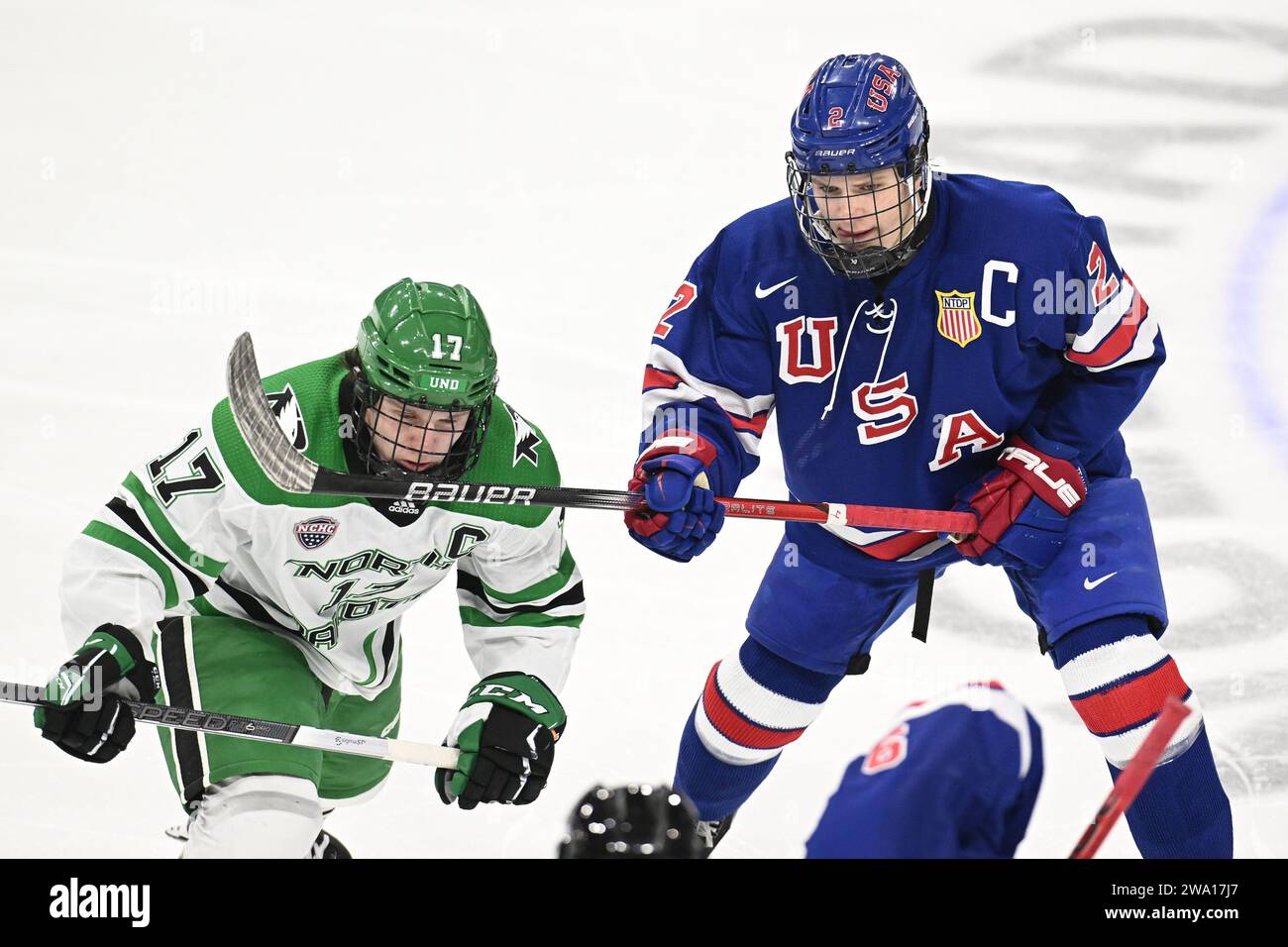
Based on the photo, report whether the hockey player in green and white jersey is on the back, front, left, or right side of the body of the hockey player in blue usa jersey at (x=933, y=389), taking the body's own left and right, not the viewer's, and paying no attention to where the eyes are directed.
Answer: right

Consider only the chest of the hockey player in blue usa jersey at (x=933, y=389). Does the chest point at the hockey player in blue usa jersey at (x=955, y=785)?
yes

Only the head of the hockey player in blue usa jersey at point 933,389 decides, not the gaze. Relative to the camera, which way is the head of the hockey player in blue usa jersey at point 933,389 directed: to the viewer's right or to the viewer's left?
to the viewer's left

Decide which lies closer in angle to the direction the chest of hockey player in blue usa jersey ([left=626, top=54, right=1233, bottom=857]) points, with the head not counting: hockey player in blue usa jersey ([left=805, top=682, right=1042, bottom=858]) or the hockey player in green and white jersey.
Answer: the hockey player in blue usa jersey

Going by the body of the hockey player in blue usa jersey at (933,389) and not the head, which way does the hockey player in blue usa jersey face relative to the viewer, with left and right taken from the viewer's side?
facing the viewer
